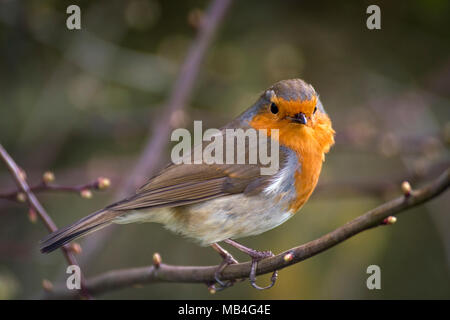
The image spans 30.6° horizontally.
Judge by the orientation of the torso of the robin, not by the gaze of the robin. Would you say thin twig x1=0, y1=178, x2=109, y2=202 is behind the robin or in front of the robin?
behind

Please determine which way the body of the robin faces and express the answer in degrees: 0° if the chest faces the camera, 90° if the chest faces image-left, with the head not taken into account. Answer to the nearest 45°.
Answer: approximately 270°
